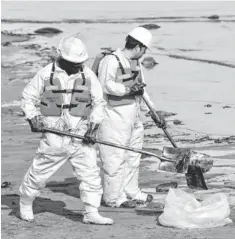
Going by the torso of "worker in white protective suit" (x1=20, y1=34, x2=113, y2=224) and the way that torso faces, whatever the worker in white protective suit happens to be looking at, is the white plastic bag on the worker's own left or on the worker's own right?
on the worker's own left

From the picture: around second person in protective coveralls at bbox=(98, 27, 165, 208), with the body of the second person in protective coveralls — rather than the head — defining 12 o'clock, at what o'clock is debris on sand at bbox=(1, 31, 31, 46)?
The debris on sand is roughly at 7 o'clock from the second person in protective coveralls.

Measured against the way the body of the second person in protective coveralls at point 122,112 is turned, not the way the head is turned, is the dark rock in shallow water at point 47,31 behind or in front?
behind

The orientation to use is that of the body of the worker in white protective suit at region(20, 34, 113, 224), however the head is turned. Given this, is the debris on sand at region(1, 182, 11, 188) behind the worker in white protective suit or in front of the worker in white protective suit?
behind

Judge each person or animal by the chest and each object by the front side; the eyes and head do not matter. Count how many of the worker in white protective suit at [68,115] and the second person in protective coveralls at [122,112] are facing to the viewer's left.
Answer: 0

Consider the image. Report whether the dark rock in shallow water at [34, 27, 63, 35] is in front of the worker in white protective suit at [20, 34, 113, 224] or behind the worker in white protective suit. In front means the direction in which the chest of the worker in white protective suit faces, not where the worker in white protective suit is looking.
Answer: behind

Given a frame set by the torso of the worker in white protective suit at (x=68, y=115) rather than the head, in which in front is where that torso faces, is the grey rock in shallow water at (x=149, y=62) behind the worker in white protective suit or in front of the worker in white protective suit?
behind

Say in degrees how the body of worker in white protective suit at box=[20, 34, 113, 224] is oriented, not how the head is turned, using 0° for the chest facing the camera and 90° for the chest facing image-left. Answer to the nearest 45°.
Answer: approximately 0°

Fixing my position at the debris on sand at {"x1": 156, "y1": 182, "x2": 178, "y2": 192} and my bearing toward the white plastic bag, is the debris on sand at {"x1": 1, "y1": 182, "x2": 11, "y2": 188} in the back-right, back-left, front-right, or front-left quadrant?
back-right

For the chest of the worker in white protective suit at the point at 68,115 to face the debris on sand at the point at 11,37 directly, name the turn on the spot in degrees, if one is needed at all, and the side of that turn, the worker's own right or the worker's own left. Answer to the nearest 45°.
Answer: approximately 180°

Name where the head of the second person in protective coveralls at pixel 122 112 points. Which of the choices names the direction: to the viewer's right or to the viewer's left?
to the viewer's right

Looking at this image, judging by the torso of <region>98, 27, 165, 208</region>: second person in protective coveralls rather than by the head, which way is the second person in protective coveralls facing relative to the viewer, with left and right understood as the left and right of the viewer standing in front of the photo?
facing the viewer and to the right of the viewer
